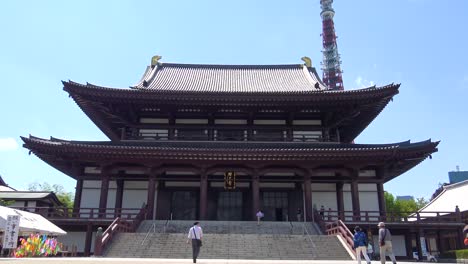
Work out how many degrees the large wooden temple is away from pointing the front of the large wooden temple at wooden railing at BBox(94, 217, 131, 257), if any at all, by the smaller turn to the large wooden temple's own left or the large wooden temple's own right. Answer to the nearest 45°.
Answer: approximately 45° to the large wooden temple's own right

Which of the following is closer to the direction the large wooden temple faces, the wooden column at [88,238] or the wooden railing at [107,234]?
the wooden railing

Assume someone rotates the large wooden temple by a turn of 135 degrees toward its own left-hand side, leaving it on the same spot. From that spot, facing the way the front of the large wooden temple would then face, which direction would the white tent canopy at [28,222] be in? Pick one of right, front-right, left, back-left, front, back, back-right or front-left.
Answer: back

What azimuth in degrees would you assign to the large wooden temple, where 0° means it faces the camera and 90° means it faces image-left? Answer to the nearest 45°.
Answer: approximately 0°
